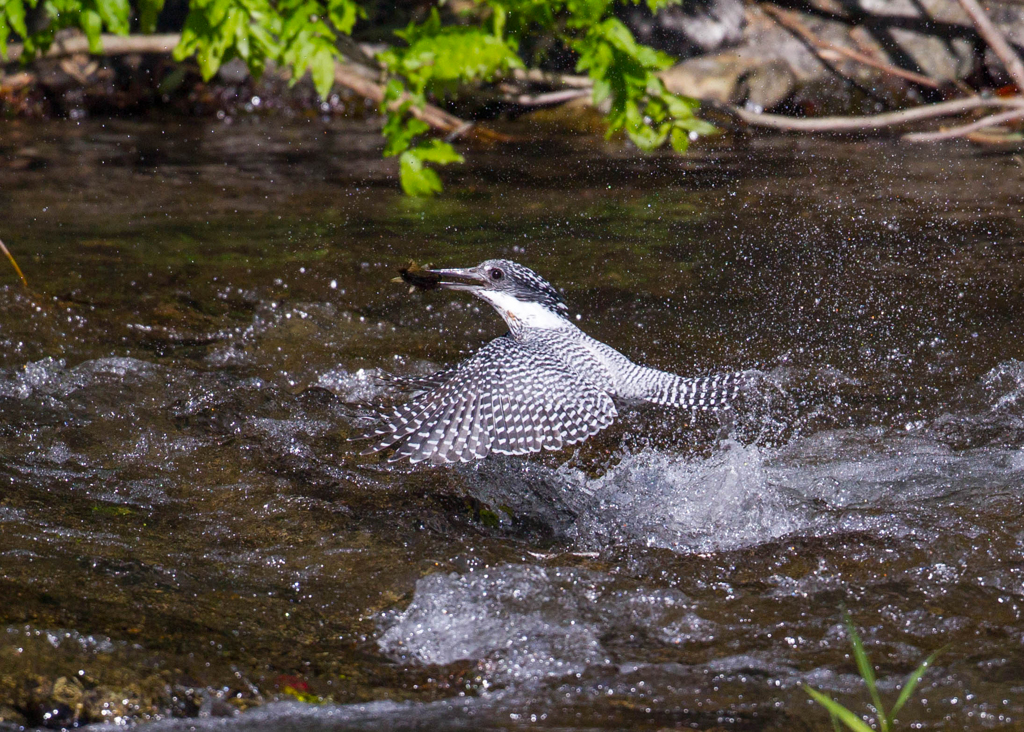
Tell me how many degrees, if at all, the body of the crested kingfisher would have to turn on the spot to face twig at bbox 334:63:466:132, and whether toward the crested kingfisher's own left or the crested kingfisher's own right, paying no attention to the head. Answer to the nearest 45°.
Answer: approximately 90° to the crested kingfisher's own right

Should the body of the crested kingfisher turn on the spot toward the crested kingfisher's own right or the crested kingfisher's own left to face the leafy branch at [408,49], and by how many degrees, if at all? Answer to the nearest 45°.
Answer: approximately 45° to the crested kingfisher's own right

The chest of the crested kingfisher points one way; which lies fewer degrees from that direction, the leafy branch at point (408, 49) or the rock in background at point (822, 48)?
the leafy branch

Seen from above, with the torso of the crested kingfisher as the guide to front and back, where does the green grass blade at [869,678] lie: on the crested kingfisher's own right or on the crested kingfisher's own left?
on the crested kingfisher's own left

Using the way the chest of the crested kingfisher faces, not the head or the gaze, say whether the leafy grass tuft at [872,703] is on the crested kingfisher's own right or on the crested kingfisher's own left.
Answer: on the crested kingfisher's own left

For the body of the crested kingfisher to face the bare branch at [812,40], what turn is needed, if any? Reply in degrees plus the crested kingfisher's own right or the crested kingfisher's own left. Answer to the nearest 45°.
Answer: approximately 90° to the crested kingfisher's own right

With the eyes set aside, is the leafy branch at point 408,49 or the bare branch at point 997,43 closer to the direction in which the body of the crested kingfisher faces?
the leafy branch

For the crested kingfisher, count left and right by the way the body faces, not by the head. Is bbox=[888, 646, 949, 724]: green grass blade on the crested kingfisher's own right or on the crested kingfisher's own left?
on the crested kingfisher's own left

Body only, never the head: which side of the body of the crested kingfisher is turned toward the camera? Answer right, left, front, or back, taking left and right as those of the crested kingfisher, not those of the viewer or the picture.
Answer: left
